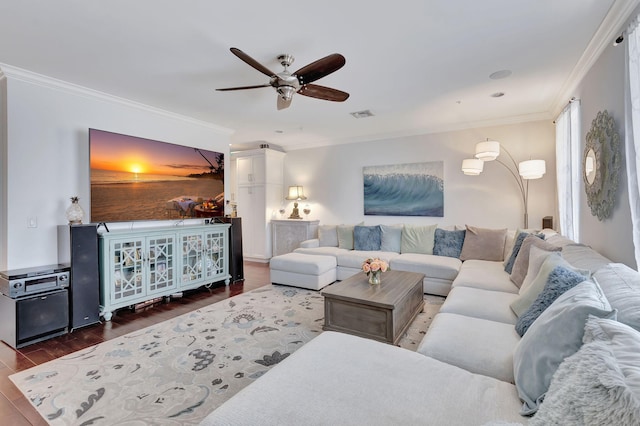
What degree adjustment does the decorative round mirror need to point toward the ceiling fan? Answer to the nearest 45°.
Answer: approximately 45° to its left

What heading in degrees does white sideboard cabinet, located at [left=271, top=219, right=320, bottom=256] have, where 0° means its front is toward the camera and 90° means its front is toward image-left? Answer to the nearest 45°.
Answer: approximately 45°

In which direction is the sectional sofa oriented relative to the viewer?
to the viewer's left

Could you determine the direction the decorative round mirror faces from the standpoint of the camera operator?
facing to the left of the viewer

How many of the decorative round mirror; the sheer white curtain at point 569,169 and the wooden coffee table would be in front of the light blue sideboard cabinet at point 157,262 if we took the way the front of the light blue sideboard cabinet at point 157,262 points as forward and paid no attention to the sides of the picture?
3

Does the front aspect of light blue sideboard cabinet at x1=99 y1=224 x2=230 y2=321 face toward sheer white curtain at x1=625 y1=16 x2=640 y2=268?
yes

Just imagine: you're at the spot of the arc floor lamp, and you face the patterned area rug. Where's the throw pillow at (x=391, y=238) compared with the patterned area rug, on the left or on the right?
right
